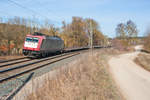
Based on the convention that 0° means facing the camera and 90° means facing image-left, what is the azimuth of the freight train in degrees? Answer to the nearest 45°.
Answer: approximately 45°
